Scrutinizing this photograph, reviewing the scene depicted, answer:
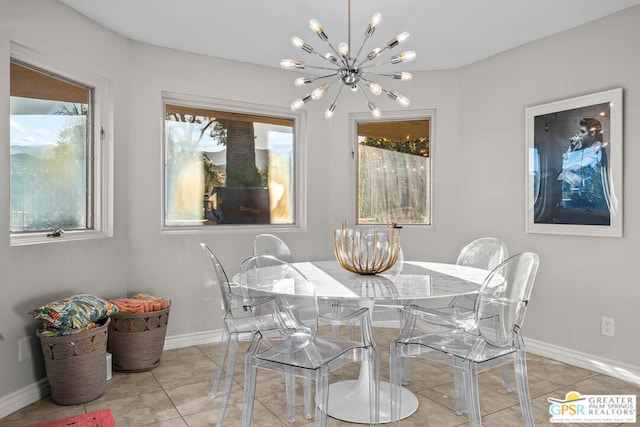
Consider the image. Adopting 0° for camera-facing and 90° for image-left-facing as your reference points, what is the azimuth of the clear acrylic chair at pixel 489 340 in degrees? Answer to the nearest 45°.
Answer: approximately 135°

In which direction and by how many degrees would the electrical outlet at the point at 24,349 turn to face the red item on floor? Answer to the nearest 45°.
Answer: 0° — it already faces it

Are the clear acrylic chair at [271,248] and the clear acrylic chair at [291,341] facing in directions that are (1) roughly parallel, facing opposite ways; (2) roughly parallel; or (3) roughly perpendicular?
roughly perpendicular

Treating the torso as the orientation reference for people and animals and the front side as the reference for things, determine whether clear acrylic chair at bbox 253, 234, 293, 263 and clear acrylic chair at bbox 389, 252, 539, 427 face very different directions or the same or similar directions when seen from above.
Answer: very different directions

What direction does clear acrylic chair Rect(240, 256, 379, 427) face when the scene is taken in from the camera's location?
facing away from the viewer and to the right of the viewer

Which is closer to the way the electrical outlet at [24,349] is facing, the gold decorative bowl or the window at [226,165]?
the gold decorative bowl

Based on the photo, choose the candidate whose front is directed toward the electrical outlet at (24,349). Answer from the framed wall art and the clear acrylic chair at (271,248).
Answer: the framed wall art

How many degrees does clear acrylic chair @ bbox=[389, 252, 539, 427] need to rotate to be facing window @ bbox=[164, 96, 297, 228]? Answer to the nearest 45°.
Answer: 0° — it already faces it

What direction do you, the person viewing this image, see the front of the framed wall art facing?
facing the viewer and to the left of the viewer

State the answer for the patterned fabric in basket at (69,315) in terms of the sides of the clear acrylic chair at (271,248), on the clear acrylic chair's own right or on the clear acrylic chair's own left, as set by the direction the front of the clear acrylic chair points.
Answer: on the clear acrylic chair's own right

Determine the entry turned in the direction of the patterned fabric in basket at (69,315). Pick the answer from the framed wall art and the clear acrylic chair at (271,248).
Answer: the framed wall art

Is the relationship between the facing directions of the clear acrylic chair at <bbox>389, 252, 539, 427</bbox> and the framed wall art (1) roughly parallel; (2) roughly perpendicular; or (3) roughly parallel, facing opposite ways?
roughly perpendicular

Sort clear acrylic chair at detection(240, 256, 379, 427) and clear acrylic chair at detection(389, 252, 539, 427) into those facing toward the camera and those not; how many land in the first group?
0

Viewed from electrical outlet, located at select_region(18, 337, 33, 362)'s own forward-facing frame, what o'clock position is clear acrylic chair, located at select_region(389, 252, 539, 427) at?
The clear acrylic chair is roughly at 12 o'clock from the electrical outlet.

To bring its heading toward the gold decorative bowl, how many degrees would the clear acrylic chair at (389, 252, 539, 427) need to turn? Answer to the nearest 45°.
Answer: approximately 45° to its left

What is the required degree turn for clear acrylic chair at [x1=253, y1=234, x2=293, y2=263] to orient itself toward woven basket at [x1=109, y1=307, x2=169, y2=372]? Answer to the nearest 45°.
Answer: approximately 135° to its right

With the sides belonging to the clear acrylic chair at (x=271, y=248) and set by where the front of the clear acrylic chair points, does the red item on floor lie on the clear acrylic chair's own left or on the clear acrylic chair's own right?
on the clear acrylic chair's own right

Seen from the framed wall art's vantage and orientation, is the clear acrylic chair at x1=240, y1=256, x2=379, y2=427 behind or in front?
in front
